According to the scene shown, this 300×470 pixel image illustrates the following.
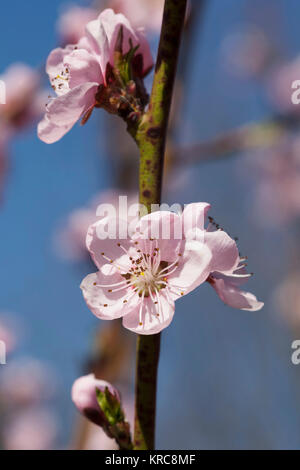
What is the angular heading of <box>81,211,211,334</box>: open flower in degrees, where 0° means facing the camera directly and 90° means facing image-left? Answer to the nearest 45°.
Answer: approximately 0°

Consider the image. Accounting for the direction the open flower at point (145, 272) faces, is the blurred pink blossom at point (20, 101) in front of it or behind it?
behind

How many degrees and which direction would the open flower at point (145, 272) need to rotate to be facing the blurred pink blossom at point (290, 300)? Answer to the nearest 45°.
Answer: approximately 180°

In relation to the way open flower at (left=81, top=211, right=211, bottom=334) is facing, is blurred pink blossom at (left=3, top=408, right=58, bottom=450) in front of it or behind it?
behind

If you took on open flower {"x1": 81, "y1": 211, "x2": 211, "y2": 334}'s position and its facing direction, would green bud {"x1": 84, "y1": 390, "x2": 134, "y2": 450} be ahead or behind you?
behind
